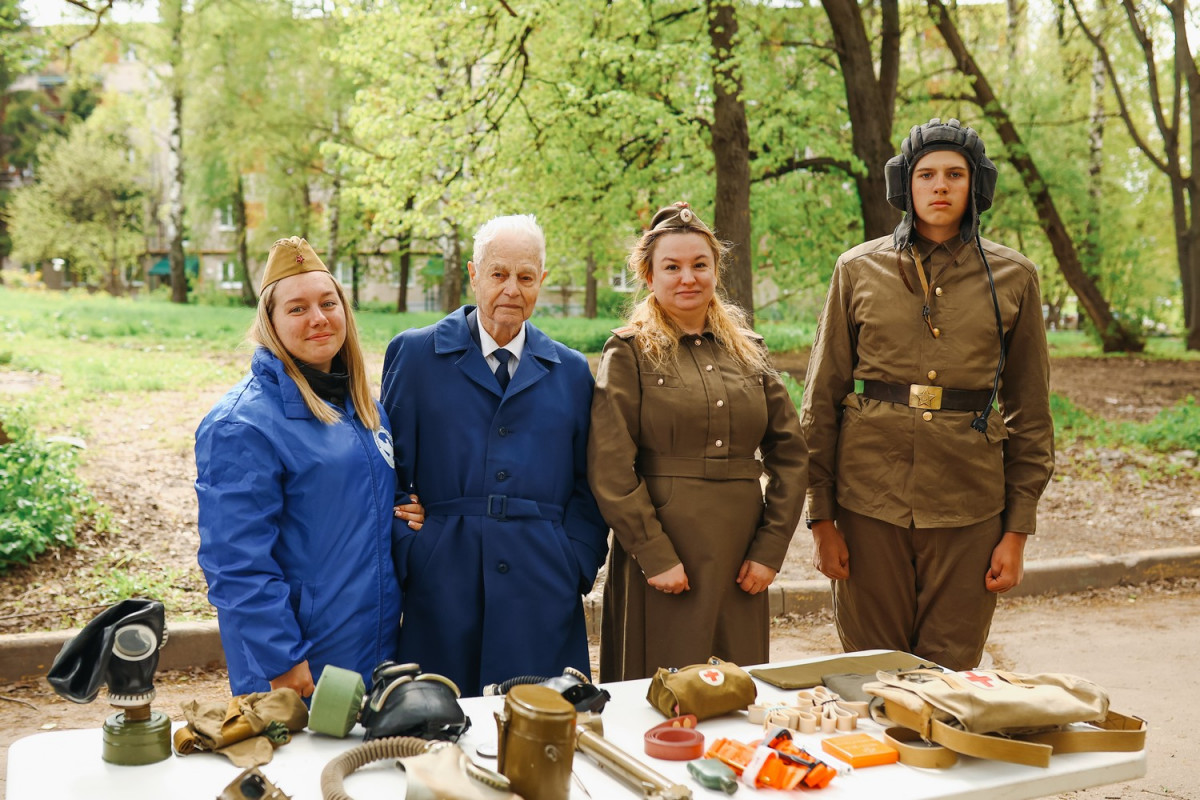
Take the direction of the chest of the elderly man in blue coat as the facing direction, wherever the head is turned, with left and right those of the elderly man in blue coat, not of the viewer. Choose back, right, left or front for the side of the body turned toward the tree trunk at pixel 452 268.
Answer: back

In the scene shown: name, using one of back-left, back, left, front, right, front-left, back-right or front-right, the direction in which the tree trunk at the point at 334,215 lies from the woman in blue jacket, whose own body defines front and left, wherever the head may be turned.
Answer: back-left

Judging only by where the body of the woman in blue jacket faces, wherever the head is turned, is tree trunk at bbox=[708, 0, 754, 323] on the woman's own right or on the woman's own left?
on the woman's own left

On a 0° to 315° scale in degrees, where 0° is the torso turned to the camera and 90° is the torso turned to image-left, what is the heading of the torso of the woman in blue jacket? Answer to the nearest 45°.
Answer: approximately 315°

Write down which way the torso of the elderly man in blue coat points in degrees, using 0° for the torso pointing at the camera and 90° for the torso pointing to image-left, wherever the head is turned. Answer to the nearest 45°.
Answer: approximately 0°

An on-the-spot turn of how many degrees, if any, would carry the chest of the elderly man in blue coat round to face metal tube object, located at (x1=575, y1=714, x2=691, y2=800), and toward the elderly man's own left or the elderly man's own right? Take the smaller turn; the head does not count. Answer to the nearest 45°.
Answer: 0° — they already face it

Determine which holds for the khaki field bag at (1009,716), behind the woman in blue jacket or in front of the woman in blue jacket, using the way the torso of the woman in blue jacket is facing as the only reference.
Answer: in front

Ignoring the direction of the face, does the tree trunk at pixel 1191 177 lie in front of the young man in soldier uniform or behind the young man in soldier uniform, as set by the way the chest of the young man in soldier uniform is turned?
behind

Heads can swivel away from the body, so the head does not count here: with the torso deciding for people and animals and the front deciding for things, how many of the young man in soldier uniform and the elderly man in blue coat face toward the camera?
2

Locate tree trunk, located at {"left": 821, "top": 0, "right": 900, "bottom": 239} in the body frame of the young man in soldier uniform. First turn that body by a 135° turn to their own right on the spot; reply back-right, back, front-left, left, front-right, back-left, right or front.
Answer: front-right

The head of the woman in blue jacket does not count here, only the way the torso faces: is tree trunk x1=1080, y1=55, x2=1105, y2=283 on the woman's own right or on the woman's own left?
on the woman's own left
